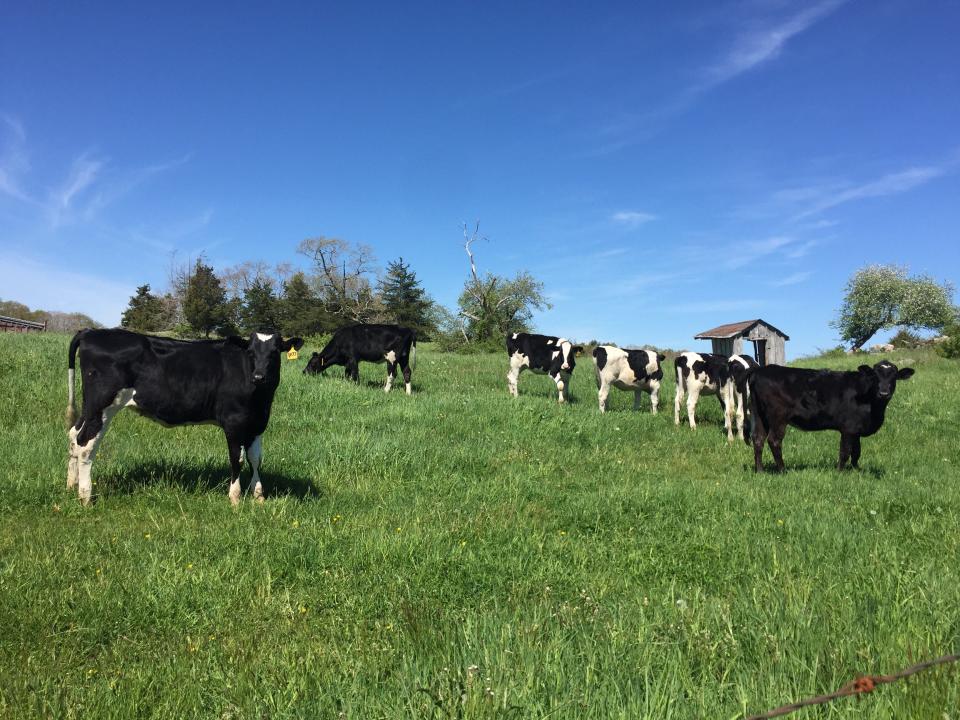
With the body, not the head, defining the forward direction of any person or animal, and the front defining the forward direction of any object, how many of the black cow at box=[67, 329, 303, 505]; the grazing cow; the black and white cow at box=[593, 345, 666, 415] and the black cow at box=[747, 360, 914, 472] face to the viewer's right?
3

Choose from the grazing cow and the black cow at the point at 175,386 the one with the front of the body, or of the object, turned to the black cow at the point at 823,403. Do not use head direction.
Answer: the black cow at the point at 175,386

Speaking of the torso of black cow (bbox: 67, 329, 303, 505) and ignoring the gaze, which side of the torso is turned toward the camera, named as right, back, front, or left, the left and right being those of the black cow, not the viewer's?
right

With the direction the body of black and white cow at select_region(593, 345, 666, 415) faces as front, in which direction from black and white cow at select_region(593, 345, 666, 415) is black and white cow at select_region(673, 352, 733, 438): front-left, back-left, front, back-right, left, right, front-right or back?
front-right

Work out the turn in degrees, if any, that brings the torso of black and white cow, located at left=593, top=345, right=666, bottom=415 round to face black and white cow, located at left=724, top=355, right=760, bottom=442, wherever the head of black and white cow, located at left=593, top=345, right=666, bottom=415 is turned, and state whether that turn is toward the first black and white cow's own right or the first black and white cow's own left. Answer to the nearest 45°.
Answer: approximately 45° to the first black and white cow's own right

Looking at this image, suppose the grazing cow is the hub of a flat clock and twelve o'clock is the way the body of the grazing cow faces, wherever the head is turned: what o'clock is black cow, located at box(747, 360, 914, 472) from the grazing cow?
The black cow is roughly at 8 o'clock from the grazing cow.

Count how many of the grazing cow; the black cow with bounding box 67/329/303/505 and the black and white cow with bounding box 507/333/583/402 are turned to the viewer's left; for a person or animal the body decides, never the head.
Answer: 1

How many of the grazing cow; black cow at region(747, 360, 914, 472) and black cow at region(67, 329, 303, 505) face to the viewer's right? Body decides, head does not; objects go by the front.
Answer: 2

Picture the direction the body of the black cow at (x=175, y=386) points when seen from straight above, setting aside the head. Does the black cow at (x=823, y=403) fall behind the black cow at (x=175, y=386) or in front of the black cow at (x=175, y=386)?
in front

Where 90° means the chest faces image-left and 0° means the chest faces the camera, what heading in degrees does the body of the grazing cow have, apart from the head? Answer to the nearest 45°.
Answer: approximately 90°

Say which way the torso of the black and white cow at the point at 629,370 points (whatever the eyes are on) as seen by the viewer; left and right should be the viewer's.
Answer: facing to the right of the viewer

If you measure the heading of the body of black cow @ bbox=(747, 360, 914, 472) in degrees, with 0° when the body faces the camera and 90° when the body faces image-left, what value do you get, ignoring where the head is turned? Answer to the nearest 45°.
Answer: approximately 270°

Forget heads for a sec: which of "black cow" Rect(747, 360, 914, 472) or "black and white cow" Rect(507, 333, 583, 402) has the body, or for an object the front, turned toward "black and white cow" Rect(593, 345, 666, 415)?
"black and white cow" Rect(507, 333, 583, 402)
